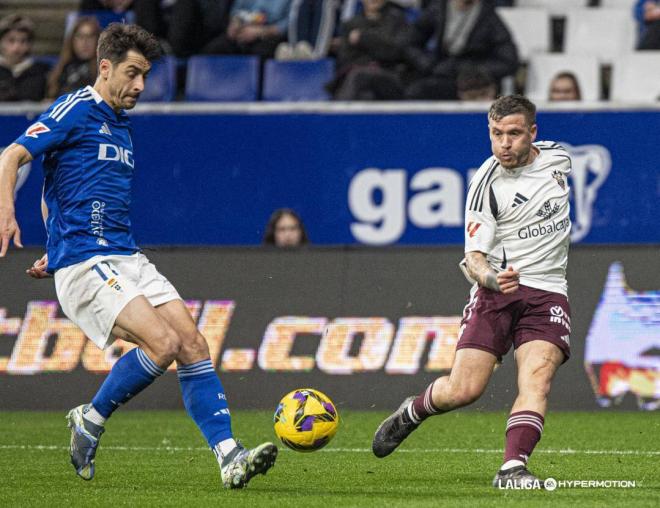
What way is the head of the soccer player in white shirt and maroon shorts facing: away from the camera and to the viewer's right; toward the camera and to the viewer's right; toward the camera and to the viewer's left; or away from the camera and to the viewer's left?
toward the camera and to the viewer's left

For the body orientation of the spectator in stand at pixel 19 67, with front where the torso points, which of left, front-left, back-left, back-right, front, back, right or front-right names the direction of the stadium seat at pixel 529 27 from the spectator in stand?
left

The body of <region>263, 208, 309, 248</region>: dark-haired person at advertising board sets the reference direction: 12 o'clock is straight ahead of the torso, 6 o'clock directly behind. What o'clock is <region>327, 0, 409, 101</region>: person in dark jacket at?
The person in dark jacket is roughly at 7 o'clock from the dark-haired person at advertising board.

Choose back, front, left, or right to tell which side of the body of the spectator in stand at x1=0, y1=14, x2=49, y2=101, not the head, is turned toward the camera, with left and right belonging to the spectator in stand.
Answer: front

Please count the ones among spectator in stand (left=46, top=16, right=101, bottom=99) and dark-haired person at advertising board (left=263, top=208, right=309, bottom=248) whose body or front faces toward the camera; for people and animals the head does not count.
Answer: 2

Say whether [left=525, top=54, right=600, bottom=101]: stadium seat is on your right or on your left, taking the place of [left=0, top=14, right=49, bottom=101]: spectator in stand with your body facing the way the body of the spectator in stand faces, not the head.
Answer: on your left

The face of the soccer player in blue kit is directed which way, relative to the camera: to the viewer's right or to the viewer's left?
to the viewer's right

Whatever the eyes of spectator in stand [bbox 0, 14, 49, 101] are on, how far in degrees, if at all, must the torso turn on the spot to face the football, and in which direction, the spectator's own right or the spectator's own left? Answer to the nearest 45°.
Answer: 0° — they already face it

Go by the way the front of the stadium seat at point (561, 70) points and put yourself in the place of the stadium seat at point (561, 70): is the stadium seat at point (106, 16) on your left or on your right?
on your right

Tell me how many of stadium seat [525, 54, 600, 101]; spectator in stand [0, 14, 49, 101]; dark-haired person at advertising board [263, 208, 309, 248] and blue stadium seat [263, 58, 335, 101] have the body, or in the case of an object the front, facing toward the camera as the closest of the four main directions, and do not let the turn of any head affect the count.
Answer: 4

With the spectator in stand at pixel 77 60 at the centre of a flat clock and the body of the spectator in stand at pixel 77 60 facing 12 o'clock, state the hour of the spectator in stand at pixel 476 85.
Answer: the spectator in stand at pixel 476 85 is roughly at 10 o'clock from the spectator in stand at pixel 77 60.

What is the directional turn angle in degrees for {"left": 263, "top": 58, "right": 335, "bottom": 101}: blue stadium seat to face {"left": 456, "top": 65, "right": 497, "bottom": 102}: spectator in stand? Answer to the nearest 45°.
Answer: approximately 45° to its left

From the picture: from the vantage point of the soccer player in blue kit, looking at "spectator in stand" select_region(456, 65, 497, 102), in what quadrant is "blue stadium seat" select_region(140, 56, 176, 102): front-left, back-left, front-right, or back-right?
front-left

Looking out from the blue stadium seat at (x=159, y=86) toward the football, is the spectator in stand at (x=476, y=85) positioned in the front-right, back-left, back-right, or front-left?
front-left

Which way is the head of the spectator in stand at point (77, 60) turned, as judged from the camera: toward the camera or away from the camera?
toward the camera

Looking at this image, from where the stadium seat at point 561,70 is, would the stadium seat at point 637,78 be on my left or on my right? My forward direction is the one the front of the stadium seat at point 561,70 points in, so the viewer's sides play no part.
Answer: on my left

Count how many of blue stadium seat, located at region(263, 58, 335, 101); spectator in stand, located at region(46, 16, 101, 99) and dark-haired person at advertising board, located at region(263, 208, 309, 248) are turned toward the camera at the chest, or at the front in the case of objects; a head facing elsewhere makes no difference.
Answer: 3

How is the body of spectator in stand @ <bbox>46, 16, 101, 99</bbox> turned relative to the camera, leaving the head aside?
toward the camera

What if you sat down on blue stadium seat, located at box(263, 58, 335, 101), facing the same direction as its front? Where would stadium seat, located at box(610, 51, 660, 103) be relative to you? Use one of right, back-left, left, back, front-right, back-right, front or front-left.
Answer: left

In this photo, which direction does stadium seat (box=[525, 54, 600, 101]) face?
toward the camera

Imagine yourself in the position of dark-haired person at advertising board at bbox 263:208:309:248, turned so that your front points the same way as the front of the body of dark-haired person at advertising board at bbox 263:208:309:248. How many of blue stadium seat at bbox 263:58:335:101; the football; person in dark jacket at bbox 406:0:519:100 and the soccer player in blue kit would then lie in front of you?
2

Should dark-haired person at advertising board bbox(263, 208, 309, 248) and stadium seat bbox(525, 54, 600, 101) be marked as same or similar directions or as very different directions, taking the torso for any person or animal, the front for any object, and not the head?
same or similar directions

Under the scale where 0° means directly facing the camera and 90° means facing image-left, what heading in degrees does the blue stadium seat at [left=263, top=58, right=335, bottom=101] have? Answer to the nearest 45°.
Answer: approximately 0°
